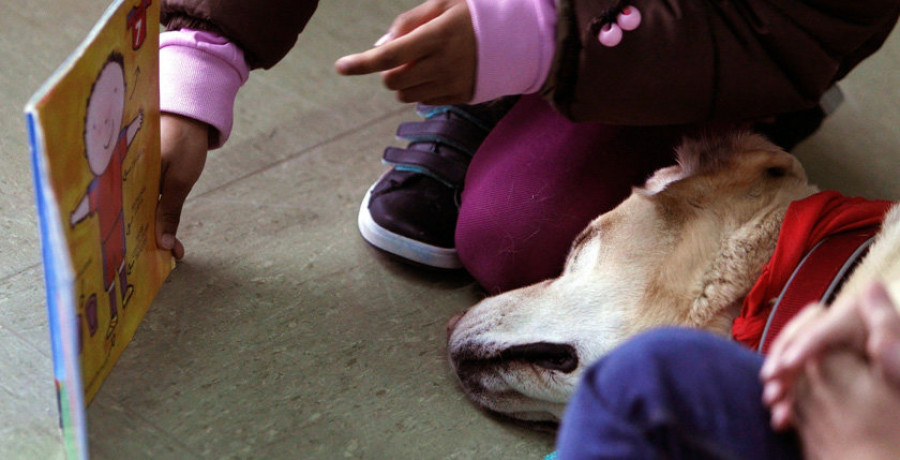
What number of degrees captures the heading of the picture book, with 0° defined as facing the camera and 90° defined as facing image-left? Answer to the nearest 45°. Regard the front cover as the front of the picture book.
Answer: approximately 315°
